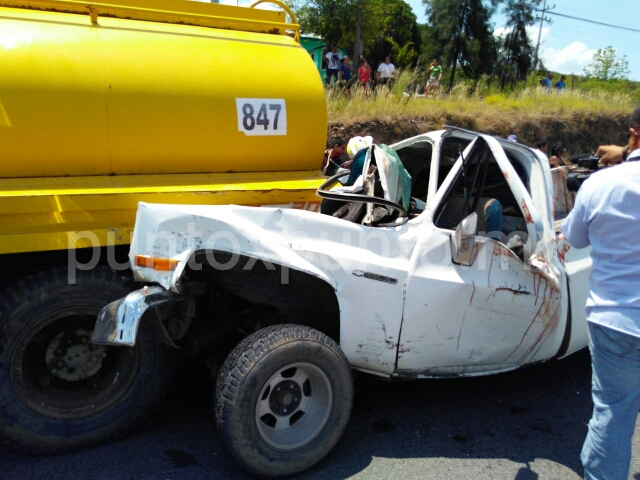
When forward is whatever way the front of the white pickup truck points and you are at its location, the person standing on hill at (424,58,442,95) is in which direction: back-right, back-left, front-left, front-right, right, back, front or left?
right

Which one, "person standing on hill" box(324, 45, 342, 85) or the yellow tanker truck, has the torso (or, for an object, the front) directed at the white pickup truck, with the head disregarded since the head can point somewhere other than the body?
the person standing on hill

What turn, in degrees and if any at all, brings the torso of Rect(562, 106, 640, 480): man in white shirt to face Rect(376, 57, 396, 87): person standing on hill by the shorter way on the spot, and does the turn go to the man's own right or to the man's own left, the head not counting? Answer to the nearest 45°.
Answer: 0° — they already face them

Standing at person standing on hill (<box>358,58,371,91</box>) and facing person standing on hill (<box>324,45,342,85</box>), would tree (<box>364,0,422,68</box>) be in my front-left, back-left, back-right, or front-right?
back-right

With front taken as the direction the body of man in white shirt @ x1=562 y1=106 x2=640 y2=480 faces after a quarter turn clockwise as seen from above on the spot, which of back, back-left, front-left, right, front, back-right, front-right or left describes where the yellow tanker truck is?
back-left

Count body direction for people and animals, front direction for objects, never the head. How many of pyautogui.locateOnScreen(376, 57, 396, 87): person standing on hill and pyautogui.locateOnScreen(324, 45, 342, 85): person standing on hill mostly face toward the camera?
2

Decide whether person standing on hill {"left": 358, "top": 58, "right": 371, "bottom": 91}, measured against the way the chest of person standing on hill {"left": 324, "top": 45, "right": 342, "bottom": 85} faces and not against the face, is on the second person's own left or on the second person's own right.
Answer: on the second person's own left

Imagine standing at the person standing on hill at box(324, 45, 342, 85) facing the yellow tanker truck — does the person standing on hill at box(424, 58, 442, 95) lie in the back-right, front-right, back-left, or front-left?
back-left

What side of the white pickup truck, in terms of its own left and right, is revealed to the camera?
left

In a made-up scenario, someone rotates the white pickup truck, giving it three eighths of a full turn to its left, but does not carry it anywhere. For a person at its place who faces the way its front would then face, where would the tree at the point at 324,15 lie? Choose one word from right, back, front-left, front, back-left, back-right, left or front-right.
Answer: back-left

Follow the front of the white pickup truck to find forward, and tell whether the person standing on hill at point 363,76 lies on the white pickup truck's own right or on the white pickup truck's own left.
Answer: on the white pickup truck's own right

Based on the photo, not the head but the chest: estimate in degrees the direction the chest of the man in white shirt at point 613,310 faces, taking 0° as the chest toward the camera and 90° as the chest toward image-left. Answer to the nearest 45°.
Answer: approximately 135°

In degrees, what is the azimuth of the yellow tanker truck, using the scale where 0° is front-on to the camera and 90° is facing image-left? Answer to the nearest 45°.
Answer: approximately 90°
